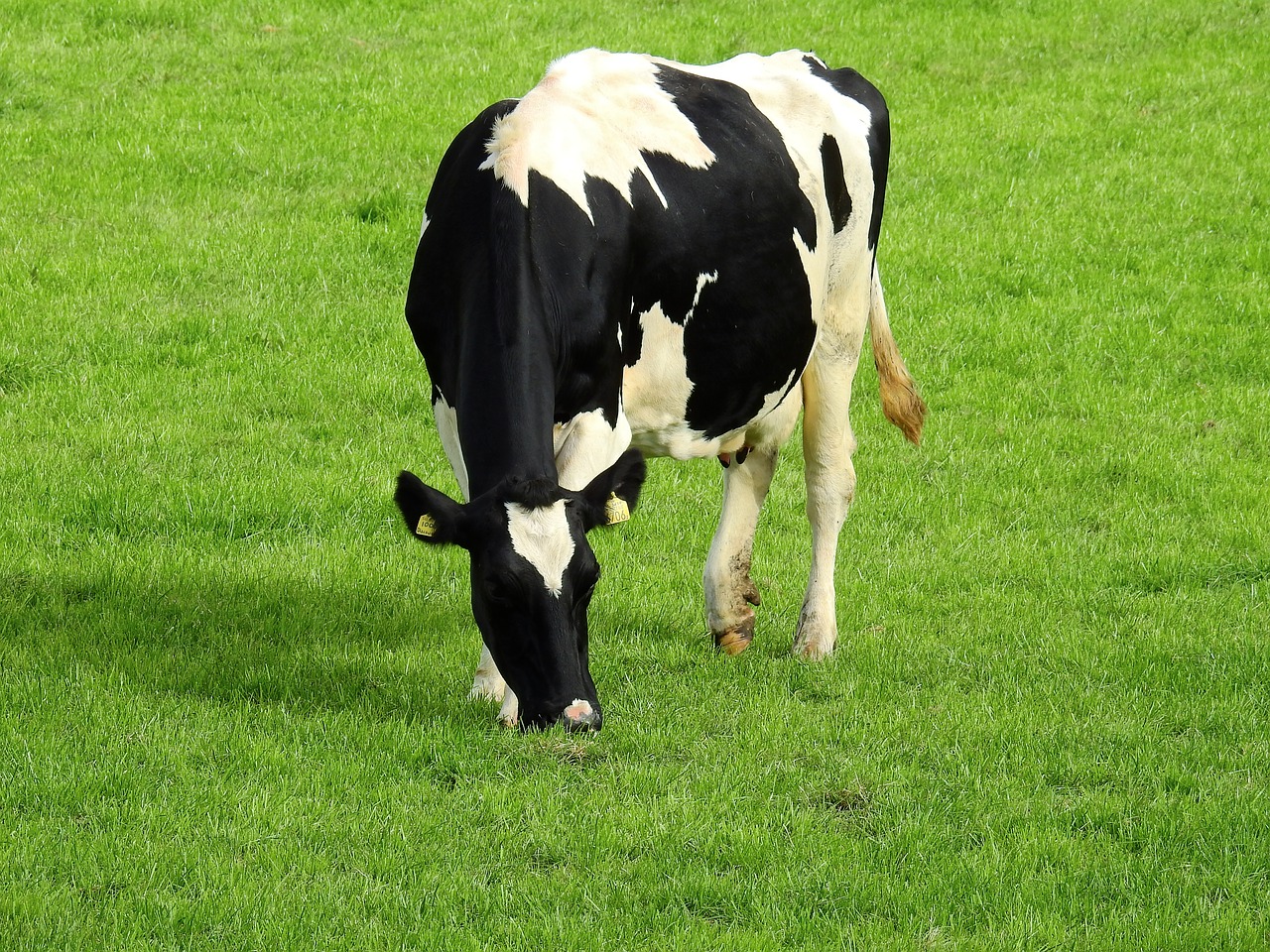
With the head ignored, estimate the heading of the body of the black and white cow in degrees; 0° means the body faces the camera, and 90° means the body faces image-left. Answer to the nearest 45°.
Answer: approximately 45°
